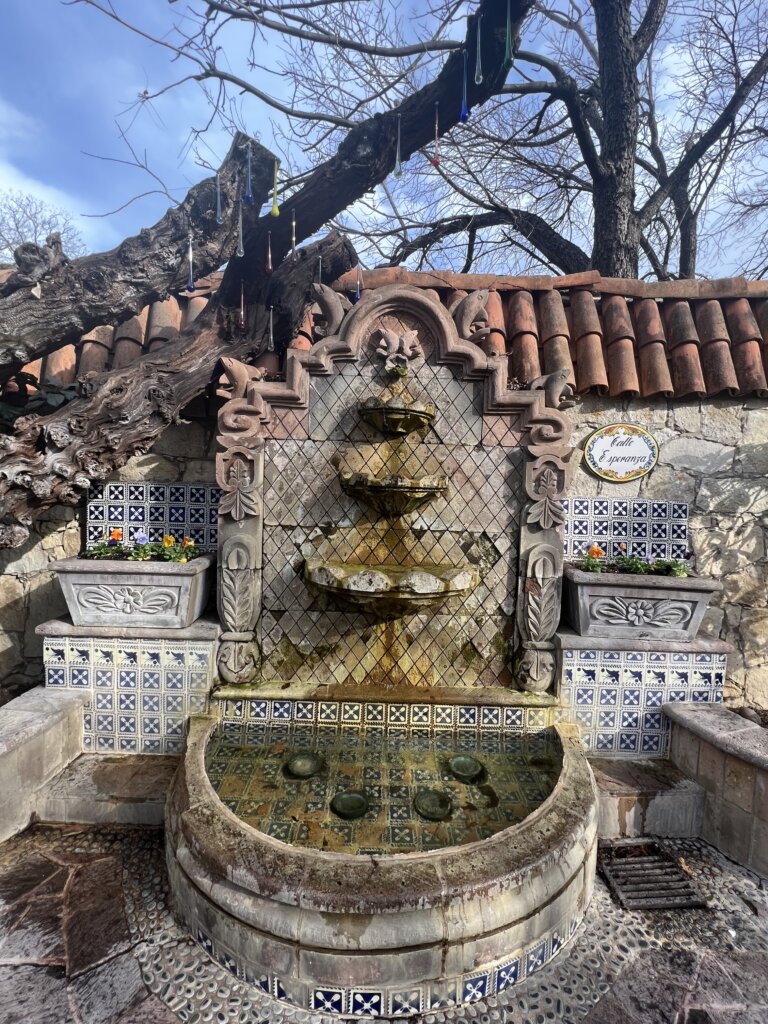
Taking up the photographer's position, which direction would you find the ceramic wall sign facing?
facing the viewer

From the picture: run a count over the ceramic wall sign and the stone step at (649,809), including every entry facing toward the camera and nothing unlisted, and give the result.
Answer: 2

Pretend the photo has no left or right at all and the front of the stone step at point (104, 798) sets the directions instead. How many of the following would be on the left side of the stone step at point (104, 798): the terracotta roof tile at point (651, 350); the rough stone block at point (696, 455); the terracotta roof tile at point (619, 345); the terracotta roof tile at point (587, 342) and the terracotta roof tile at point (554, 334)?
5

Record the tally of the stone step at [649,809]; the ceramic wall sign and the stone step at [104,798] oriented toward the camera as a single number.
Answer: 3

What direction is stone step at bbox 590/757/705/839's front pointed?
toward the camera

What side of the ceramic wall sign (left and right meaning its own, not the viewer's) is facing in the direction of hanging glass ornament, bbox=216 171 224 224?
right

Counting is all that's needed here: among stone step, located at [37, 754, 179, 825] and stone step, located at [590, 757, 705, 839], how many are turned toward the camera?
2

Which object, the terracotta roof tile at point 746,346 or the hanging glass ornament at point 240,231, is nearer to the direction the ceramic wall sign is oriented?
the hanging glass ornament

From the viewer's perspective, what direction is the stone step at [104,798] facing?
toward the camera
